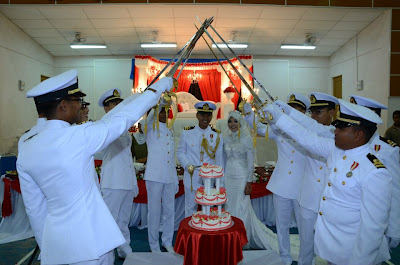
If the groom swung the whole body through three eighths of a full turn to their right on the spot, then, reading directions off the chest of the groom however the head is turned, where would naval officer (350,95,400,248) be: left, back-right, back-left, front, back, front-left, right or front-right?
back

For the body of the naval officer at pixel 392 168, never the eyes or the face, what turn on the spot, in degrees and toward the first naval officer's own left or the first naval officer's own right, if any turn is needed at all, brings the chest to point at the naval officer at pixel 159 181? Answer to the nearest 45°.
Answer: approximately 45° to the first naval officer's own right

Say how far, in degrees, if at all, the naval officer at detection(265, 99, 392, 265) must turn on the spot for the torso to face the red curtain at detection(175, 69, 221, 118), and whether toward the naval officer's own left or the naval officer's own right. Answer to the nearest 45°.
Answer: approximately 90° to the naval officer's own right

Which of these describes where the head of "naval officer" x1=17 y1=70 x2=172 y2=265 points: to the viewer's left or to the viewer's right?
to the viewer's right

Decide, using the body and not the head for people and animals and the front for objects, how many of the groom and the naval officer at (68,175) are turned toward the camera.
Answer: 1

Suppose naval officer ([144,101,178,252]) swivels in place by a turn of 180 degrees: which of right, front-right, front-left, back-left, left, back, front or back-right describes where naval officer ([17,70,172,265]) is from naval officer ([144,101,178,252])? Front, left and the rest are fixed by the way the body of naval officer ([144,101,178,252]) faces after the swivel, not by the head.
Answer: back-left

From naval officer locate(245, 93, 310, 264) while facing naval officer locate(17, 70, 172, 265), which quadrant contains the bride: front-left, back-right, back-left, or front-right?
back-right

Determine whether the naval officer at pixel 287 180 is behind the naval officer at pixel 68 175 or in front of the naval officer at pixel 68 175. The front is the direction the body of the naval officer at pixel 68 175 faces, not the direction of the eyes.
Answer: in front

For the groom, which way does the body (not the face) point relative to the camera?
toward the camera

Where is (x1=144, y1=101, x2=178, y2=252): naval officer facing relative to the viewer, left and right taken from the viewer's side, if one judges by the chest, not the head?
facing the viewer and to the right of the viewer

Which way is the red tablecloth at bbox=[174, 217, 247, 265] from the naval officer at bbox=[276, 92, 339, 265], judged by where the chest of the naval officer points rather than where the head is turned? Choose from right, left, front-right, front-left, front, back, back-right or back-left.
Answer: front

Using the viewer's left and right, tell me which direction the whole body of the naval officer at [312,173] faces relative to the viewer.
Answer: facing the viewer and to the left of the viewer

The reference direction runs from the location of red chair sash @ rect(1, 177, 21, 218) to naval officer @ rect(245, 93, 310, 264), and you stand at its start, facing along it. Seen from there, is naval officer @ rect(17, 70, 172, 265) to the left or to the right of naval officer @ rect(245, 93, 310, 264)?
right

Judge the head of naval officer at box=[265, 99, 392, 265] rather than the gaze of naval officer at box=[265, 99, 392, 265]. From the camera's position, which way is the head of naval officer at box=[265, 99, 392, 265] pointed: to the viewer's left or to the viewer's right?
to the viewer's left

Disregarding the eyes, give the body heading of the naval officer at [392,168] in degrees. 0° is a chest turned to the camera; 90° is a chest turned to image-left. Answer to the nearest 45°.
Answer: approximately 45°

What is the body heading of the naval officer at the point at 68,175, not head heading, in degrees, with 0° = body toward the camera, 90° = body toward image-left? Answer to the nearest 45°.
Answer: approximately 225°
